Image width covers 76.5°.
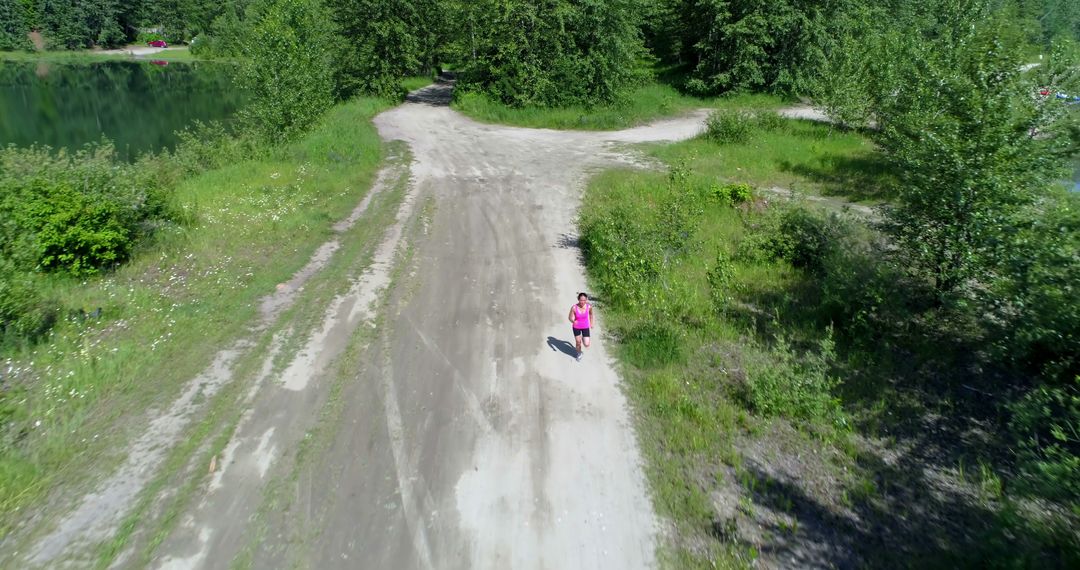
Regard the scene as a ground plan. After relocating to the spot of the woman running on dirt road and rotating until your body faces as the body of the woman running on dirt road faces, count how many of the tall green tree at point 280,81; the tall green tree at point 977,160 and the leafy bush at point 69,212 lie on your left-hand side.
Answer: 1

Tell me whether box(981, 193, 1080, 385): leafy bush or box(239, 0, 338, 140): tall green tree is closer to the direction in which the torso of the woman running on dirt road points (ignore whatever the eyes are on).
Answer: the leafy bush

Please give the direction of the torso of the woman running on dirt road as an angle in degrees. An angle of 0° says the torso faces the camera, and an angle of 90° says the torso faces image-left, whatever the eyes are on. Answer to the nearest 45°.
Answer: approximately 0°

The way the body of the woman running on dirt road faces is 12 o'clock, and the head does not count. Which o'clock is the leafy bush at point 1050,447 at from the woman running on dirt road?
The leafy bush is roughly at 10 o'clock from the woman running on dirt road.

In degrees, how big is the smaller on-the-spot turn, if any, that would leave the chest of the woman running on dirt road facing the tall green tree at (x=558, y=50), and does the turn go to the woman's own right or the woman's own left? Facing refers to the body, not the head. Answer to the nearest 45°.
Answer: approximately 180°

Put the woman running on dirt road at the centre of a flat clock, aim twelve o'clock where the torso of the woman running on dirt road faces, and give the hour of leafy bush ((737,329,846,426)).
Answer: The leafy bush is roughly at 10 o'clock from the woman running on dirt road.

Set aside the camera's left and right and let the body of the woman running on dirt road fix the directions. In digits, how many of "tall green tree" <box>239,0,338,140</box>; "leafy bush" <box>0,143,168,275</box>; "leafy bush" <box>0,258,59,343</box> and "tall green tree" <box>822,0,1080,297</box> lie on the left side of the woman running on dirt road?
1

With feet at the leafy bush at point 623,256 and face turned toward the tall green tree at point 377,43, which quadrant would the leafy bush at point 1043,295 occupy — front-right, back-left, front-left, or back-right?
back-right

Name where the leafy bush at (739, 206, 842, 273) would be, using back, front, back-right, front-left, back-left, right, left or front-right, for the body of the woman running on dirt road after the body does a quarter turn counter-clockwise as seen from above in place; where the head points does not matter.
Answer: front-left

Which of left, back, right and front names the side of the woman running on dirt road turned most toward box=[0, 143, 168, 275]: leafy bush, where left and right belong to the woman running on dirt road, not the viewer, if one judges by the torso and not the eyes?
right

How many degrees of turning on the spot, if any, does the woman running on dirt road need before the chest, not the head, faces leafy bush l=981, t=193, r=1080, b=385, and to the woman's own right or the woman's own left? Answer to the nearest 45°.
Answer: approximately 90° to the woman's own left

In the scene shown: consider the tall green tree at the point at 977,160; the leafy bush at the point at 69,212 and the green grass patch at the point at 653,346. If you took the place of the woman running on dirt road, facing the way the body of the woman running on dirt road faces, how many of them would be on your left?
2

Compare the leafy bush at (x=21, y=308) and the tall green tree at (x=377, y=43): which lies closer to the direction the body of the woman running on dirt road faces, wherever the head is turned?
the leafy bush

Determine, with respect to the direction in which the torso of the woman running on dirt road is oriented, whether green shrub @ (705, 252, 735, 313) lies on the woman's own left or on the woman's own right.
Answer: on the woman's own left

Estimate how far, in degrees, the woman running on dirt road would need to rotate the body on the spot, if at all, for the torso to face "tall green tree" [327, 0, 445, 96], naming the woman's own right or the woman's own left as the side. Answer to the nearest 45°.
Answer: approximately 180°

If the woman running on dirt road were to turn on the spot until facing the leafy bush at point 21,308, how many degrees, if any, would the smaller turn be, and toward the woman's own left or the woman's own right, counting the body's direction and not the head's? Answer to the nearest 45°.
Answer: approximately 90° to the woman's own right

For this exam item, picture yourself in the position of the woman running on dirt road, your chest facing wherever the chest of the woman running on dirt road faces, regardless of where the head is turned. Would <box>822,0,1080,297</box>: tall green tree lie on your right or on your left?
on your left
